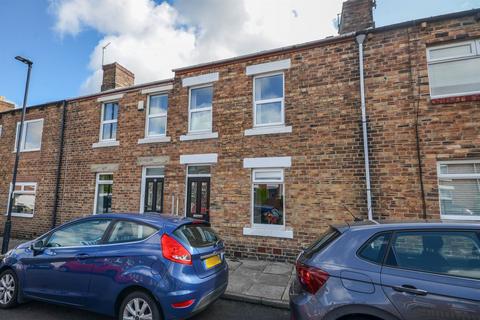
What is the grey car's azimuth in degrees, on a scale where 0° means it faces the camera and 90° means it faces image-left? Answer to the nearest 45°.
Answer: approximately 270°

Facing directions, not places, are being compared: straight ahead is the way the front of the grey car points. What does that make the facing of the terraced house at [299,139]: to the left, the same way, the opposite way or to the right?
to the right

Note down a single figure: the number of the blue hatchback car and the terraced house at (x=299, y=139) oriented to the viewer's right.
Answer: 0

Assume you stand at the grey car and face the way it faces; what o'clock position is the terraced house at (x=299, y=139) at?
The terraced house is roughly at 8 o'clock from the grey car.

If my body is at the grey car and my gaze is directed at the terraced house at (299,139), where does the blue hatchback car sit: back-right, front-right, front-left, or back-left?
front-left

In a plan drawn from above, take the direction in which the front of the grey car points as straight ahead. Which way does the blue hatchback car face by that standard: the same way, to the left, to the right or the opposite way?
the opposite way

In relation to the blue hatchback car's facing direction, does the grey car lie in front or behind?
behind

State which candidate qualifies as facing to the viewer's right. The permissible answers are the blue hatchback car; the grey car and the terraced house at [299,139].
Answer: the grey car

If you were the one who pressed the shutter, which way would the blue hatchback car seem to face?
facing away from the viewer and to the left of the viewer

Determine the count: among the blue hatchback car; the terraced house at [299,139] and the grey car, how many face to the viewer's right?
1

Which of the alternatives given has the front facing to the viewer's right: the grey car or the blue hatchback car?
the grey car

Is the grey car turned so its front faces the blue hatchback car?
no

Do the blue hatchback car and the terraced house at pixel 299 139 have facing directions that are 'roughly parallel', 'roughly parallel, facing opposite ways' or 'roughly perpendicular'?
roughly perpendicular

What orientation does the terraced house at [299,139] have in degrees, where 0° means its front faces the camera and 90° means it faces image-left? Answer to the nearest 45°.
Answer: approximately 45°

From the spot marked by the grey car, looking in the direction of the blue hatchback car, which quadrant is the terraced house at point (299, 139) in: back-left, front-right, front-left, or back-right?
front-right
